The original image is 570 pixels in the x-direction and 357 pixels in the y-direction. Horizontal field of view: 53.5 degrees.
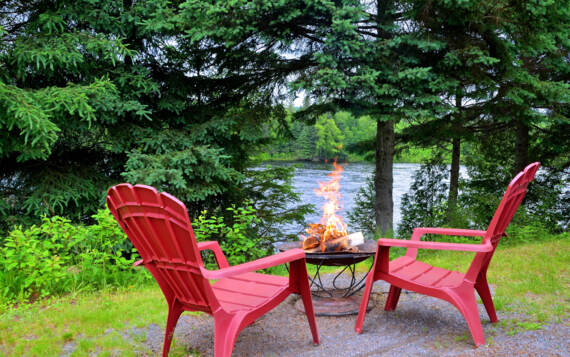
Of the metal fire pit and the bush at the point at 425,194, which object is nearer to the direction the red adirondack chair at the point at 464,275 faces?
the metal fire pit

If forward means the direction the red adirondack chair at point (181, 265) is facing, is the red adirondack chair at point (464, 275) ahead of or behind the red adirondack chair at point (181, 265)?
ahead

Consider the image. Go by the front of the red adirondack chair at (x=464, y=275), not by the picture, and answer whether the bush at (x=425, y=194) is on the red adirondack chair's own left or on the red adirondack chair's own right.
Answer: on the red adirondack chair's own right

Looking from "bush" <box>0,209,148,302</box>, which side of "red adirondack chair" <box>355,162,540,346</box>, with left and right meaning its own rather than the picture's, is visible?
front

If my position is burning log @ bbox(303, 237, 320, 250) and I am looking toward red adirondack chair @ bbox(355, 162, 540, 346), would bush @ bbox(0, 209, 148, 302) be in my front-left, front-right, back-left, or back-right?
back-right

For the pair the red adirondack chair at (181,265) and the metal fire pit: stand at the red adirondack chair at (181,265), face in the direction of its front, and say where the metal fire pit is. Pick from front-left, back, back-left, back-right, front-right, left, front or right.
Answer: front

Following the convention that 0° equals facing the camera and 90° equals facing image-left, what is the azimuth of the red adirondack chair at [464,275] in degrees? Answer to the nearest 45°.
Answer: approximately 90°

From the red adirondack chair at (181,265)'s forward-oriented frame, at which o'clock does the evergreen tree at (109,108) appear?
The evergreen tree is roughly at 10 o'clock from the red adirondack chair.

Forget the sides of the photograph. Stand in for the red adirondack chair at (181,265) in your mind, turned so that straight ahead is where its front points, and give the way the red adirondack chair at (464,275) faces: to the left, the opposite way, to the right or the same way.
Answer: to the left

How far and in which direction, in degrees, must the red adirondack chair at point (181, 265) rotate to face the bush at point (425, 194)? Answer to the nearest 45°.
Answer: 0° — it already faces it

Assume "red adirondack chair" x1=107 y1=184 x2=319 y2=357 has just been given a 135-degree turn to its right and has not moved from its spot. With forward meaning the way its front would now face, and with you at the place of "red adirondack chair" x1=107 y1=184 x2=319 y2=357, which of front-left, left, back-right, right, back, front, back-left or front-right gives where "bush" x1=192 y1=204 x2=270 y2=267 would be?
back

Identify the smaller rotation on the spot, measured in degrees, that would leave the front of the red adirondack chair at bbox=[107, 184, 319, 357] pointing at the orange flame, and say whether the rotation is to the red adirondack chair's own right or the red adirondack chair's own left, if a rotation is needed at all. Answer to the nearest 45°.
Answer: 0° — it already faces it

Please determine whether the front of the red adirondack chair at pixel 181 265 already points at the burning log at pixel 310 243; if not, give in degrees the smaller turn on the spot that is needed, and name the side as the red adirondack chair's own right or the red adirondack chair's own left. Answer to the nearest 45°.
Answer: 0° — it already faces it

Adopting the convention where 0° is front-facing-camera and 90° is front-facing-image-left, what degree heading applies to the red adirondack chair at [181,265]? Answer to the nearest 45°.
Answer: approximately 225°
